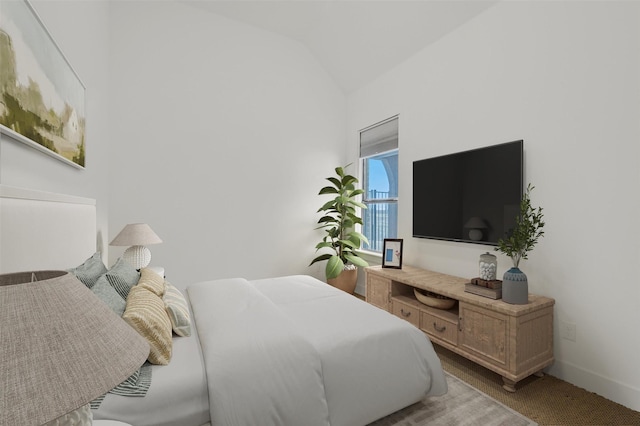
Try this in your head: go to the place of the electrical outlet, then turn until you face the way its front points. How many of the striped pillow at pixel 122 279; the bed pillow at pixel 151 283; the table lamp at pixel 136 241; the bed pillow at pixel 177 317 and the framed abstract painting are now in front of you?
5

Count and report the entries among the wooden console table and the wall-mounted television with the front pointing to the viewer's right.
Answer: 0

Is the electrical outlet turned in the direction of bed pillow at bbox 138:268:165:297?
yes

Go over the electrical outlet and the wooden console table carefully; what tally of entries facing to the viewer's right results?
0

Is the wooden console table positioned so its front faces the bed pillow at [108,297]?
yes

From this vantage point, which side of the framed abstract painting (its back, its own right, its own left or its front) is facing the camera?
right

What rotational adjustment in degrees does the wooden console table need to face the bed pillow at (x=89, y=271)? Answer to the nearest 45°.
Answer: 0° — it already faces it

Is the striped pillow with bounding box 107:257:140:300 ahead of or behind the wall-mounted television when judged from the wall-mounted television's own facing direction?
ahead

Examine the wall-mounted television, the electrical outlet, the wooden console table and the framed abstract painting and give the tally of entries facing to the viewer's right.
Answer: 1

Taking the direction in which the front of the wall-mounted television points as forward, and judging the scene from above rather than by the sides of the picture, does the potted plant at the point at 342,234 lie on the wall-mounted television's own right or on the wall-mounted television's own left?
on the wall-mounted television's own right

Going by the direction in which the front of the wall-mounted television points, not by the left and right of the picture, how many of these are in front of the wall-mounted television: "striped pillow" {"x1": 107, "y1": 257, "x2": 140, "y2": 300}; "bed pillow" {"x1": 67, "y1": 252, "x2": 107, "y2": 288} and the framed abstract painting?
3
